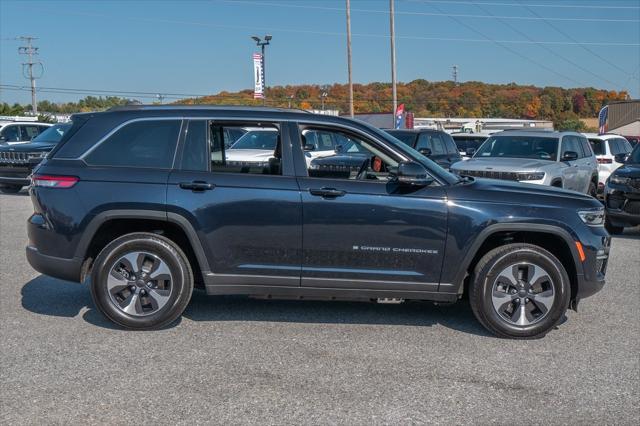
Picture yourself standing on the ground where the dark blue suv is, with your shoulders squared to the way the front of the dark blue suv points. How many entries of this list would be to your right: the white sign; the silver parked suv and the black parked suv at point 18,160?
0

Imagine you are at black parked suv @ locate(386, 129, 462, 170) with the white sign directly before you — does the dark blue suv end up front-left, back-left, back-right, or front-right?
back-left

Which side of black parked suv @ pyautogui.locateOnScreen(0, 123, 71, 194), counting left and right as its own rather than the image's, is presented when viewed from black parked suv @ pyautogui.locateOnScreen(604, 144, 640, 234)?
left

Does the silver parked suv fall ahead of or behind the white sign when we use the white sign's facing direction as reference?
ahead

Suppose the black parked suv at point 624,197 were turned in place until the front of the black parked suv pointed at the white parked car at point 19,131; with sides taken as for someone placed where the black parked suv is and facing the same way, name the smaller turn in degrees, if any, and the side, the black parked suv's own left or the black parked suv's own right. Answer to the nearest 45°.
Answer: approximately 45° to the black parked suv's own right

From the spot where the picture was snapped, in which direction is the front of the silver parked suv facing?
facing the viewer and to the left of the viewer

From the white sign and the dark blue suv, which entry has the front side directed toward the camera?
the white sign

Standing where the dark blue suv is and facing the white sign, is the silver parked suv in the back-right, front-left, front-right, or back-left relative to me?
front-right

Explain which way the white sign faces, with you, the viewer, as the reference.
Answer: facing the viewer

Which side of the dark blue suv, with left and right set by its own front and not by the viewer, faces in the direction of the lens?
right

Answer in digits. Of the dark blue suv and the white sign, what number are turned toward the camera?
1

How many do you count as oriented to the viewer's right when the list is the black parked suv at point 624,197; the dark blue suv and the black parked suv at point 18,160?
1

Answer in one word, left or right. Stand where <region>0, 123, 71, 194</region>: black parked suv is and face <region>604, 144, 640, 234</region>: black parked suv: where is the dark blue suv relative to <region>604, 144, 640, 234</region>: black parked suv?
right

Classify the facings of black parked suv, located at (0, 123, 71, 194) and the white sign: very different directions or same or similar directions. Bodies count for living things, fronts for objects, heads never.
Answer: same or similar directions

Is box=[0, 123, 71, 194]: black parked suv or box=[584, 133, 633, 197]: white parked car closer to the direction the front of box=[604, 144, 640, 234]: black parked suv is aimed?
the black parked suv

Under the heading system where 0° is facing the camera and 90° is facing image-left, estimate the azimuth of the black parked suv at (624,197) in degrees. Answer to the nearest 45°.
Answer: approximately 45°

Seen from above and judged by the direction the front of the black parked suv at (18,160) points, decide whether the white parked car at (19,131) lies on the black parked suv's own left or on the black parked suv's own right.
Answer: on the black parked suv's own right

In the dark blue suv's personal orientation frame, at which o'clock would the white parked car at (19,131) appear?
The white parked car is roughly at 8 o'clock from the dark blue suv.

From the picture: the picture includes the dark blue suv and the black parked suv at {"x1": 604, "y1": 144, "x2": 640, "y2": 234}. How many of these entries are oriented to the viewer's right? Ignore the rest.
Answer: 1
